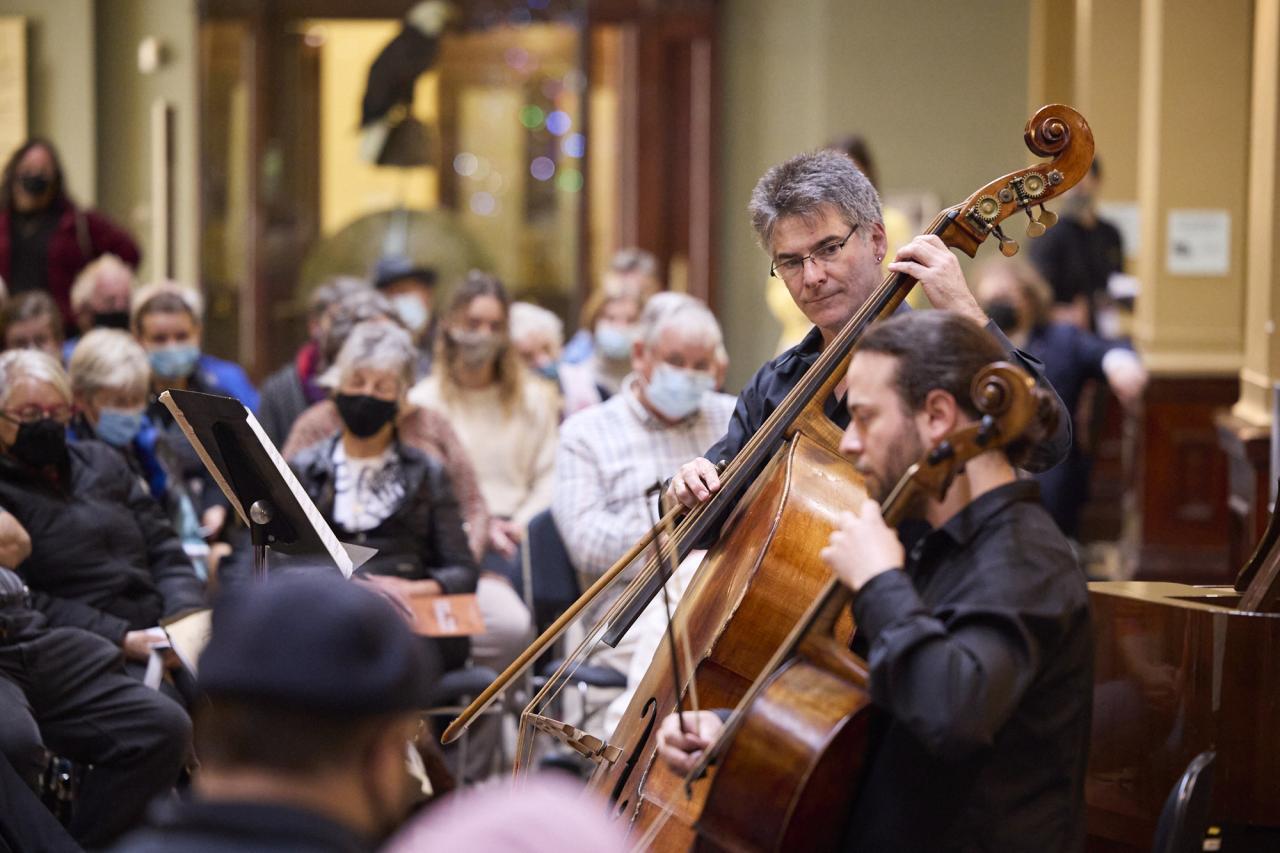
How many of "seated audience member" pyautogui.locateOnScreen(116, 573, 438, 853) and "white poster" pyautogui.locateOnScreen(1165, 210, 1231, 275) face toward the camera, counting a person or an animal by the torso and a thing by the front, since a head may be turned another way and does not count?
1

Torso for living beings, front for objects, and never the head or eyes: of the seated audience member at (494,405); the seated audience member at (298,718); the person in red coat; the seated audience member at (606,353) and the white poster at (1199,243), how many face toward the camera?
4

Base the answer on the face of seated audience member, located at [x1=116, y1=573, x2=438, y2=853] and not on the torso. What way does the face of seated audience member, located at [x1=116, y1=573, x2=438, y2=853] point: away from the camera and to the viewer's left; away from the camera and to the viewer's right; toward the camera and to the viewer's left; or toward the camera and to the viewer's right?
away from the camera and to the viewer's right

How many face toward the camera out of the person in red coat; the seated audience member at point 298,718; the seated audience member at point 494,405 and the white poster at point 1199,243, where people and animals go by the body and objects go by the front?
3

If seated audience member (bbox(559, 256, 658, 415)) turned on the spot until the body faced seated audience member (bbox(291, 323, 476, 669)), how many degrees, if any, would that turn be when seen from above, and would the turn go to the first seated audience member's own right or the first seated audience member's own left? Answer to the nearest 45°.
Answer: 0° — they already face them

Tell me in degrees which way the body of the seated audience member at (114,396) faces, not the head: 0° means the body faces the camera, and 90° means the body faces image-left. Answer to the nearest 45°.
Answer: approximately 315°
